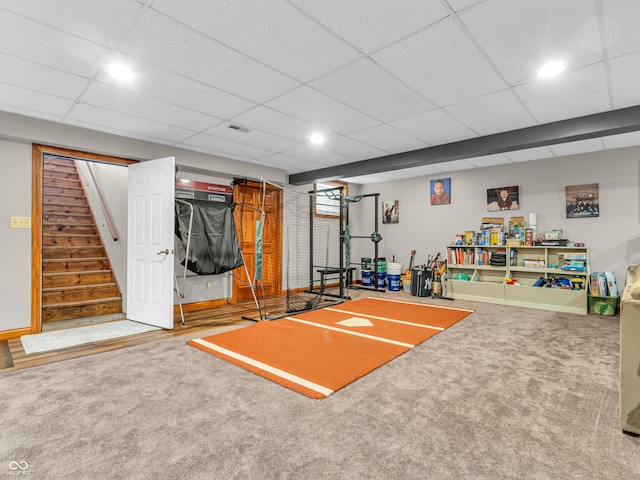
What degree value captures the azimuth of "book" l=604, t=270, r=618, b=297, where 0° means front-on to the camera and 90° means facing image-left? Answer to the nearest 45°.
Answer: approximately 0°

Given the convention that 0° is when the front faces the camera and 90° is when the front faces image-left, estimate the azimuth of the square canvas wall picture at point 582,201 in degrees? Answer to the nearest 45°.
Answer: approximately 0°

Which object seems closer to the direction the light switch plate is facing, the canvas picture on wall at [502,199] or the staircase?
the canvas picture on wall

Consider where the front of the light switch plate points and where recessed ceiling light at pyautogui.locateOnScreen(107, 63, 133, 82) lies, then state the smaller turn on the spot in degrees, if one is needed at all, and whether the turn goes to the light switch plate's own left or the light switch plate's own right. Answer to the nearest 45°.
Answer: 0° — it already faces it

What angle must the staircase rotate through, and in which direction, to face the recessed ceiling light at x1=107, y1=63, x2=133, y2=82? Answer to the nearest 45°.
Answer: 0° — it already faces it

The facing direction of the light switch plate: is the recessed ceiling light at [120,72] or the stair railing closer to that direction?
the recessed ceiling light

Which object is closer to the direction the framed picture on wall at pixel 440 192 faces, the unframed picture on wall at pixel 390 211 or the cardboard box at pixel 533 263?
the cardboard box

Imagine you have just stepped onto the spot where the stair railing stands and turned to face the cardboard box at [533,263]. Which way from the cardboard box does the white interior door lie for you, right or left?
right

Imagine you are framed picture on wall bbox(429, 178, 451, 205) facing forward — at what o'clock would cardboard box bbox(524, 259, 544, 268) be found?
The cardboard box is roughly at 10 o'clock from the framed picture on wall.
